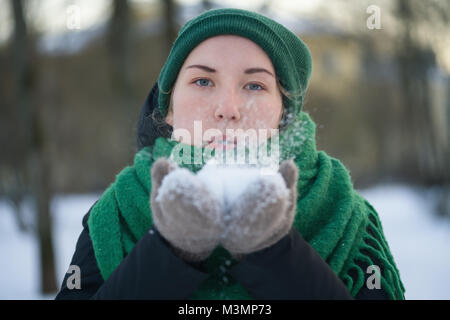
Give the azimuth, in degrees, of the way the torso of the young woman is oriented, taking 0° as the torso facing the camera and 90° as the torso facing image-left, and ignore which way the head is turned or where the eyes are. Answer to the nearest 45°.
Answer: approximately 0°

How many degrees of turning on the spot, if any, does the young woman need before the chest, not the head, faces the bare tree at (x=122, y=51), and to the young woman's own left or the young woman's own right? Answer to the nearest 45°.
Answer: approximately 180°

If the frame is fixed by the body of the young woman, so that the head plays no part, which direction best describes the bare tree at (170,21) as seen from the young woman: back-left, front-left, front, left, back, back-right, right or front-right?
back
